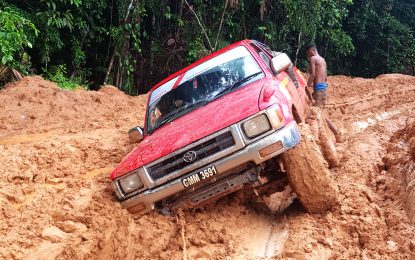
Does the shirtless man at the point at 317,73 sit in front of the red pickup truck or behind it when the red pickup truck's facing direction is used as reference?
behind

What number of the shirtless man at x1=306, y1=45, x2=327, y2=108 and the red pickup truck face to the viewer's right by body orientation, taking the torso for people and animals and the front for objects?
0

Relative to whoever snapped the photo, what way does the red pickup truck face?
facing the viewer and to the left of the viewer
